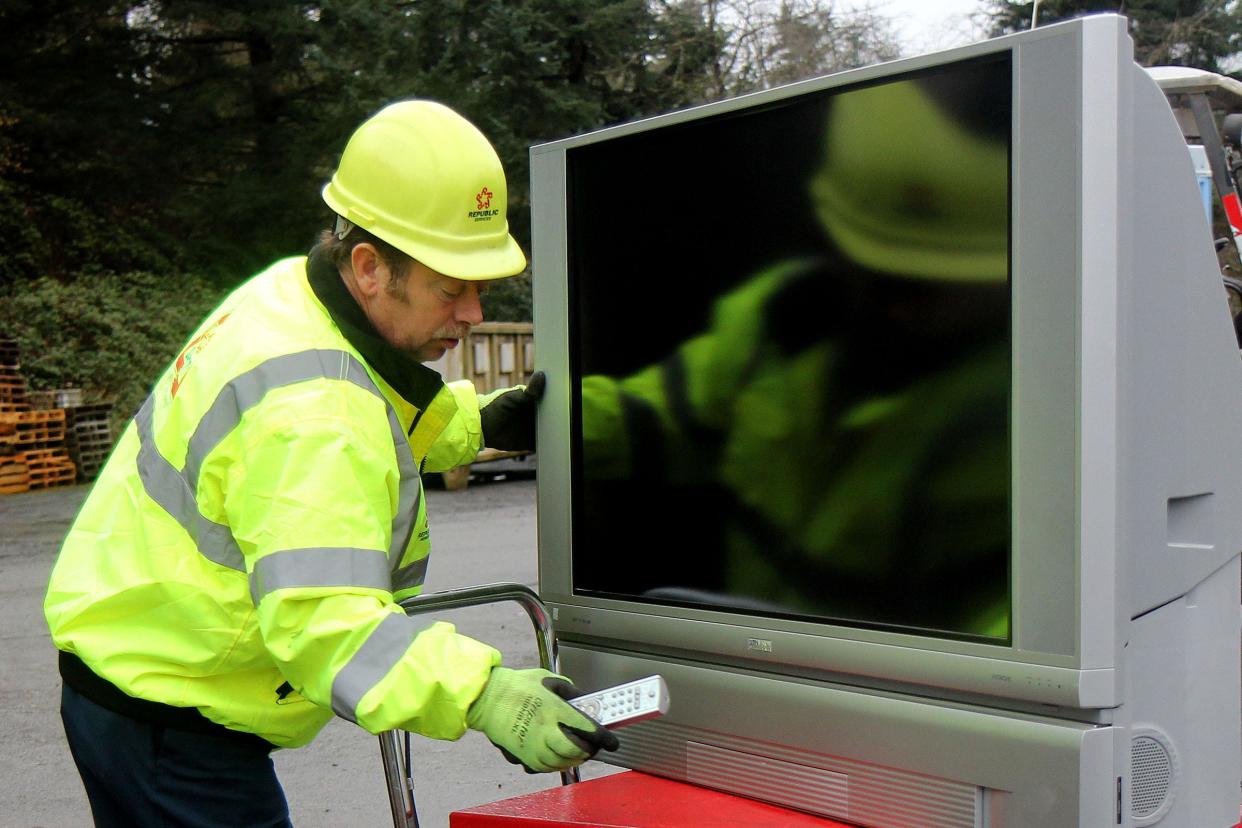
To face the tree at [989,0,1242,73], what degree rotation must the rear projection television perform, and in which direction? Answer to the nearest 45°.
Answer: approximately 135° to its right

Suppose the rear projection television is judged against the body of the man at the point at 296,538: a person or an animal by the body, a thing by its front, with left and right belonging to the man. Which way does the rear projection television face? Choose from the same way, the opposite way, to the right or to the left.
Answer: the opposite way

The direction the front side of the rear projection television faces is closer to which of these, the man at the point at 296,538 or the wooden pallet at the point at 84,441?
the man

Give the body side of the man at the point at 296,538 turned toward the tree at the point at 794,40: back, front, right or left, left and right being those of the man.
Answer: left

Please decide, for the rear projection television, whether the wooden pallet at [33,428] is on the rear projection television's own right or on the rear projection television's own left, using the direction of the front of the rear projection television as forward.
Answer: on the rear projection television's own right

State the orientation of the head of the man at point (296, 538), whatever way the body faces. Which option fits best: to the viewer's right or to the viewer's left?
to the viewer's right

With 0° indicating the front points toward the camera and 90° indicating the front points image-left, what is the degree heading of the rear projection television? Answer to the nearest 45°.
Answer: approximately 45°

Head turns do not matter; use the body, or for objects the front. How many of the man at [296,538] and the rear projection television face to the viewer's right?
1

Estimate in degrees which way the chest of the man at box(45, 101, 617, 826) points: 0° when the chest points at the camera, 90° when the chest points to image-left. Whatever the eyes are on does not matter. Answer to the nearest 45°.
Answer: approximately 270°

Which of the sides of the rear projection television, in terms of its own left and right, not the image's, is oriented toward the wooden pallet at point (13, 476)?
right

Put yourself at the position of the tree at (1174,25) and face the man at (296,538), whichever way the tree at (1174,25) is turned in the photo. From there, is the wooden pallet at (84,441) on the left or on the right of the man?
right
